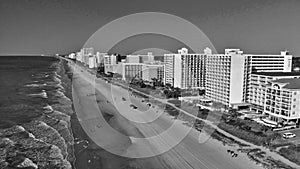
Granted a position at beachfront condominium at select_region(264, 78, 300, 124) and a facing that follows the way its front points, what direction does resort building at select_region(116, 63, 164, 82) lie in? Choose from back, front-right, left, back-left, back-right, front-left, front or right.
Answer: right

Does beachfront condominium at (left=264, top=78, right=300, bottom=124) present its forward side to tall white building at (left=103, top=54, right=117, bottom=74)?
no

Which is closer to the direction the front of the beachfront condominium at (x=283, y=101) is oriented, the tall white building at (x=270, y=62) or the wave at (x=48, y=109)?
the wave

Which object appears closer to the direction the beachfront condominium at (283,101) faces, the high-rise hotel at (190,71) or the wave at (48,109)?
the wave

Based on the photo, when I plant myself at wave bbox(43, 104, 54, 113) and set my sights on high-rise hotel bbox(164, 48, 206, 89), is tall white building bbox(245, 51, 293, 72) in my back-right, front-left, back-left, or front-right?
front-right

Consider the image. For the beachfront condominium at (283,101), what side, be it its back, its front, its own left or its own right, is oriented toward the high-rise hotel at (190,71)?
right

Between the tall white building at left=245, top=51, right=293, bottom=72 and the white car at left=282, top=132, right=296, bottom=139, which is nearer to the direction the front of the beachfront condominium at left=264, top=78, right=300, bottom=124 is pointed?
the white car

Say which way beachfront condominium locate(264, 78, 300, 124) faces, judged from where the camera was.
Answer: facing the viewer and to the left of the viewer

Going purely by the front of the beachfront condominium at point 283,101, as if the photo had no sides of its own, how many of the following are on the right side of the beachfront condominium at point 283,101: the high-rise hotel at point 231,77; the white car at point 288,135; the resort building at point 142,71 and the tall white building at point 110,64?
3

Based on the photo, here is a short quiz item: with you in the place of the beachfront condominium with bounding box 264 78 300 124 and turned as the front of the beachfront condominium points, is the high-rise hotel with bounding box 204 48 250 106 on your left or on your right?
on your right

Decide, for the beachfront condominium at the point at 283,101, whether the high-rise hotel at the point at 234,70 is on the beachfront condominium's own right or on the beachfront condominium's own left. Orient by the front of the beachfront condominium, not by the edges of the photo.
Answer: on the beachfront condominium's own right

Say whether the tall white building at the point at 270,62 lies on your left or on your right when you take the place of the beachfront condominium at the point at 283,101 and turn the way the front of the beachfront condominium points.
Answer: on your right

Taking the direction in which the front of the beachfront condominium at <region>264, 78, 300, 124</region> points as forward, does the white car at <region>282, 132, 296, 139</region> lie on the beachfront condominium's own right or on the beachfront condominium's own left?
on the beachfront condominium's own left
